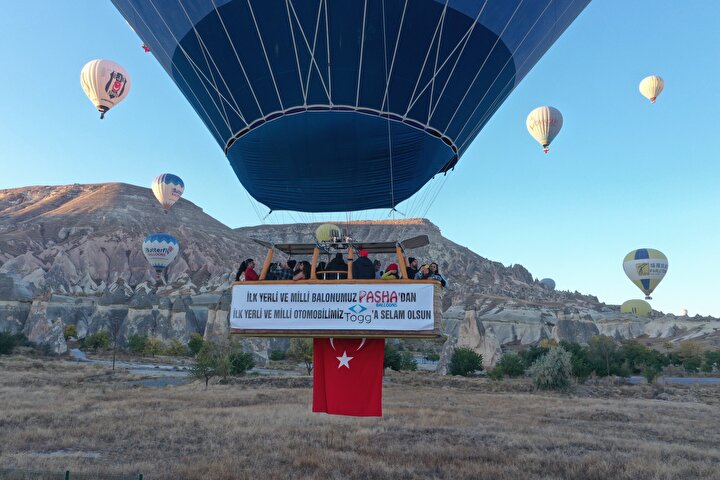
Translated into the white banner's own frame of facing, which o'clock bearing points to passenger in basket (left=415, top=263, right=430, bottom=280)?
The passenger in basket is roughly at 9 o'clock from the white banner.

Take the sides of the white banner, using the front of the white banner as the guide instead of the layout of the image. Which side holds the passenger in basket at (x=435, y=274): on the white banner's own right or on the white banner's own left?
on the white banner's own left

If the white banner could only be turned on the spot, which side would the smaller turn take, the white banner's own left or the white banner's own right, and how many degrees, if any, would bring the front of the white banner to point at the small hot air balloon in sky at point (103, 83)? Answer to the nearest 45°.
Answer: approximately 135° to the white banner's own right

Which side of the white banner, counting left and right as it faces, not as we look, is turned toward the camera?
front

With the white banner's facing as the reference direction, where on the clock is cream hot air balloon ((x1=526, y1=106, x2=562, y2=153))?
The cream hot air balloon is roughly at 7 o'clock from the white banner.

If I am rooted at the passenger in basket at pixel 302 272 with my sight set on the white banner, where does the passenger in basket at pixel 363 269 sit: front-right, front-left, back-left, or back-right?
front-left
